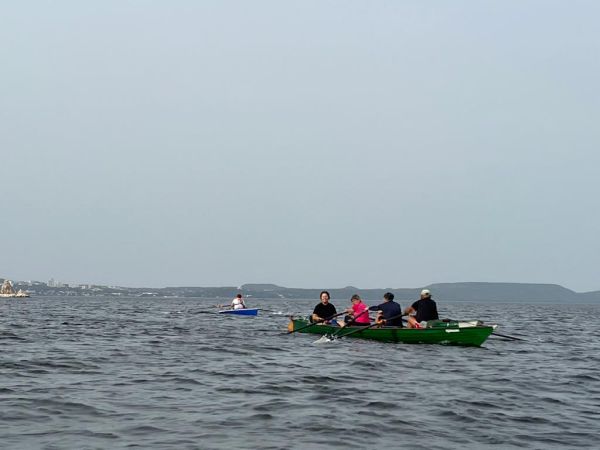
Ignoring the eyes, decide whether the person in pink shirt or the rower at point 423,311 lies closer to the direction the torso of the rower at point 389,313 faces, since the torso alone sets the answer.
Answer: the person in pink shirt

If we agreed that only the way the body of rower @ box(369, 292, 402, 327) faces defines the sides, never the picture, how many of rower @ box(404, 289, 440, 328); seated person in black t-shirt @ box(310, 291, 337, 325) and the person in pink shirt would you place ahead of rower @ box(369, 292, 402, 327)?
2

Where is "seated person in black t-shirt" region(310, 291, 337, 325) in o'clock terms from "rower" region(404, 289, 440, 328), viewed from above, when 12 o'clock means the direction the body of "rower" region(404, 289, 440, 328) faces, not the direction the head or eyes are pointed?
"seated person in black t-shirt" region(310, 291, 337, 325) is roughly at 12 o'clock from "rower" region(404, 289, 440, 328).

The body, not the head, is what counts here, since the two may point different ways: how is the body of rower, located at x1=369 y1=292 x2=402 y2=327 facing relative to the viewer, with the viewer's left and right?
facing away from the viewer and to the left of the viewer

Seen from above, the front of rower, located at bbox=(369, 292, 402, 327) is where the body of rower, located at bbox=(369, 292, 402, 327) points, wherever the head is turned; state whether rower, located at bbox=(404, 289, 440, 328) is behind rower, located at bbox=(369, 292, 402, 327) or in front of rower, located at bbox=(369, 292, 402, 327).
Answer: behind

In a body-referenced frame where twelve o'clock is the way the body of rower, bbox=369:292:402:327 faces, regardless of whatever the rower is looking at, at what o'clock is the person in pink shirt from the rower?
The person in pink shirt is roughly at 12 o'clock from the rower.

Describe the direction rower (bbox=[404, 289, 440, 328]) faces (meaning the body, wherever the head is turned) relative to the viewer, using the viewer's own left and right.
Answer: facing away from the viewer and to the left of the viewer
